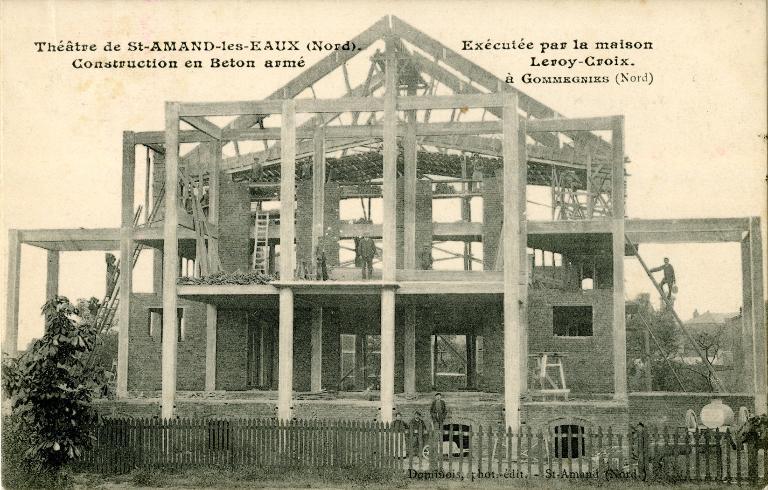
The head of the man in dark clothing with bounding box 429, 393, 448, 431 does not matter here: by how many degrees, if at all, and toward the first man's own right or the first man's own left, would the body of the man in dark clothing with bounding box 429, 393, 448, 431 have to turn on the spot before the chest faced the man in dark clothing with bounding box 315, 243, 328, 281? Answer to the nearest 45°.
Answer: approximately 135° to the first man's own right

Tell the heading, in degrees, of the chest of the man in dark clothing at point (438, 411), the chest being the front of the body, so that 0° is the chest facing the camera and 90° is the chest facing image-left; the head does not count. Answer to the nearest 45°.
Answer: approximately 0°

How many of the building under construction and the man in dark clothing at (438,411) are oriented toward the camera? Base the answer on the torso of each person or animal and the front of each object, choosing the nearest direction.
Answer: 2

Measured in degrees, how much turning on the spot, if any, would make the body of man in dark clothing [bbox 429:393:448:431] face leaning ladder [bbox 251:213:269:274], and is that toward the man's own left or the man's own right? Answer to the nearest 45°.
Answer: approximately 135° to the man's own right

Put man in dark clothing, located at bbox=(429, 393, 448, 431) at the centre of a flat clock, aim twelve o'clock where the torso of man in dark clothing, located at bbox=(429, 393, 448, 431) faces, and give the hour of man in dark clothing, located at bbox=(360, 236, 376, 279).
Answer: man in dark clothing, located at bbox=(360, 236, 376, 279) is roughly at 5 o'clock from man in dark clothing, located at bbox=(429, 393, 448, 431).

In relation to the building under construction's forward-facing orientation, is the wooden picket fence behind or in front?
in front

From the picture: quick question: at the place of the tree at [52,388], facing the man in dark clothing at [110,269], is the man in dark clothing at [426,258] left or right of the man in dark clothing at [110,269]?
right

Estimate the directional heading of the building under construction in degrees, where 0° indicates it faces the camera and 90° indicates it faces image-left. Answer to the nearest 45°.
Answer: approximately 0°
